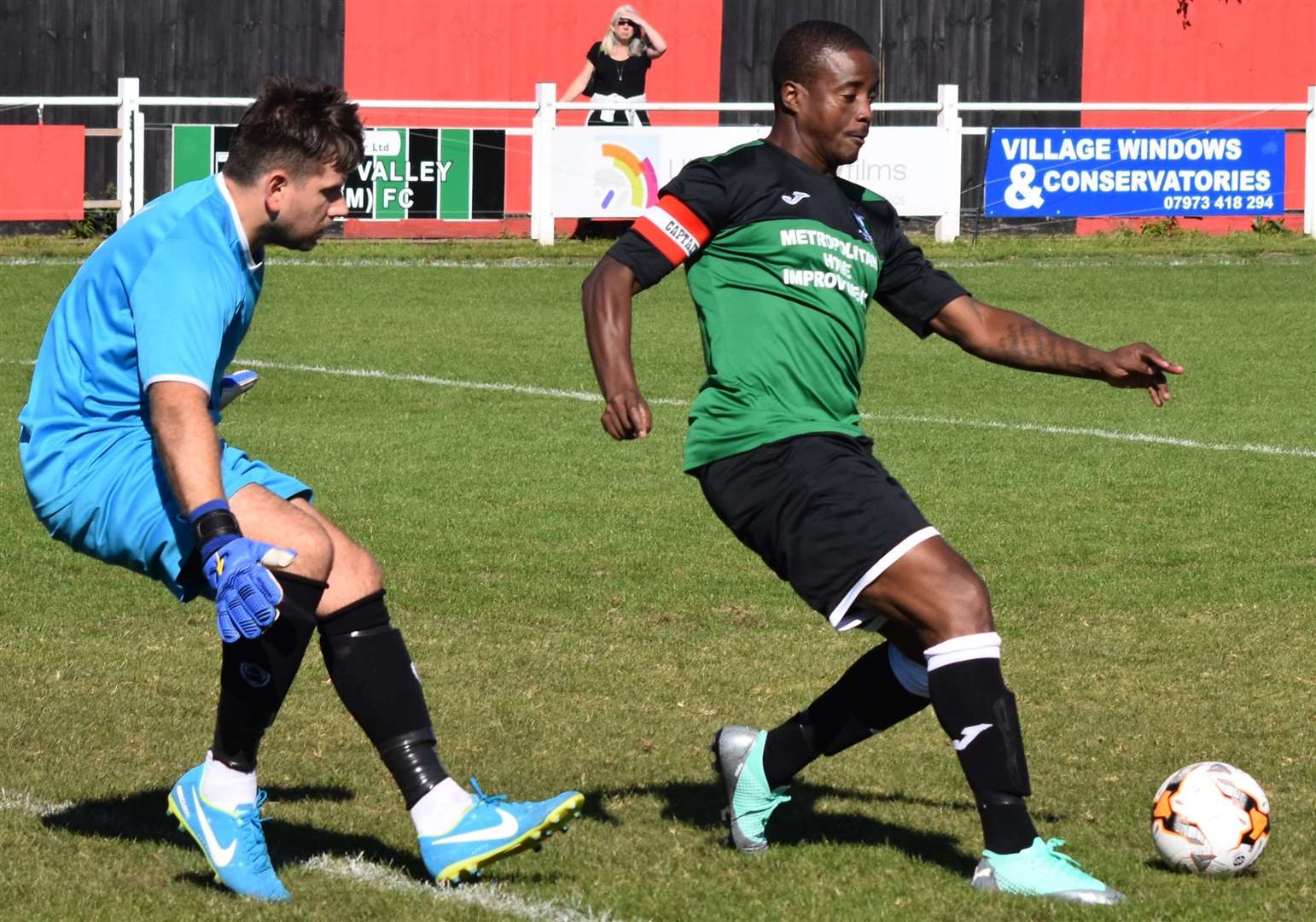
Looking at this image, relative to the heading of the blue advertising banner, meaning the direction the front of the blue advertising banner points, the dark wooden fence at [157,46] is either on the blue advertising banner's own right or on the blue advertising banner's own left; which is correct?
on the blue advertising banner's own right

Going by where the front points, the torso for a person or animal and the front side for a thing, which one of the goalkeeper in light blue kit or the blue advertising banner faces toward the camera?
the blue advertising banner

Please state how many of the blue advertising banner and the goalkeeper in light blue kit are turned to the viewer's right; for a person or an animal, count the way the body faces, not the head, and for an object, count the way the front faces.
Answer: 1

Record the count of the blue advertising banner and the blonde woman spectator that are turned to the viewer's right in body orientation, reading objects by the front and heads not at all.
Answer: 0

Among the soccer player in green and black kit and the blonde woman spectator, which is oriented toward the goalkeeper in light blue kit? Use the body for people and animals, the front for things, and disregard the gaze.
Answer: the blonde woman spectator

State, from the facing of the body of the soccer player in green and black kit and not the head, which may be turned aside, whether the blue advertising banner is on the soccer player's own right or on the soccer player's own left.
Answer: on the soccer player's own left

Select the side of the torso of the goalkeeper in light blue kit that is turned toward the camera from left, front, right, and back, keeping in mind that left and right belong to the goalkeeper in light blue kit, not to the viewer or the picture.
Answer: right

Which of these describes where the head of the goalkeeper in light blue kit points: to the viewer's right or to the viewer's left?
to the viewer's right

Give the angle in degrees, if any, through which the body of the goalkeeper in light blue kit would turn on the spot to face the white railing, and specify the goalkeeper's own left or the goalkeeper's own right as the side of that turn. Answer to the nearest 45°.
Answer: approximately 90° to the goalkeeper's own left

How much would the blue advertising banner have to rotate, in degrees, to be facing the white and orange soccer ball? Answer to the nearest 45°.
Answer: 0° — it already faces it

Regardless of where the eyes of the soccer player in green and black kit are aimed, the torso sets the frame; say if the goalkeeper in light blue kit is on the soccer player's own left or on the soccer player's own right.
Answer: on the soccer player's own right

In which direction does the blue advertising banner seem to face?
toward the camera

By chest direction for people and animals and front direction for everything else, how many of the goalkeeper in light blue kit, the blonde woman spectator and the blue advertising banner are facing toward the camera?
2

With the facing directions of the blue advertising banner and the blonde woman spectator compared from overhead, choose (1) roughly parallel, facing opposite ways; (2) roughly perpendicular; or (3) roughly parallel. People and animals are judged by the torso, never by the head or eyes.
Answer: roughly parallel

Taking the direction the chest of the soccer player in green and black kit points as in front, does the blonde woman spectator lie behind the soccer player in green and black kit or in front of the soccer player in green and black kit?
behind

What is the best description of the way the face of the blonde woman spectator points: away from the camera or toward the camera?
toward the camera
